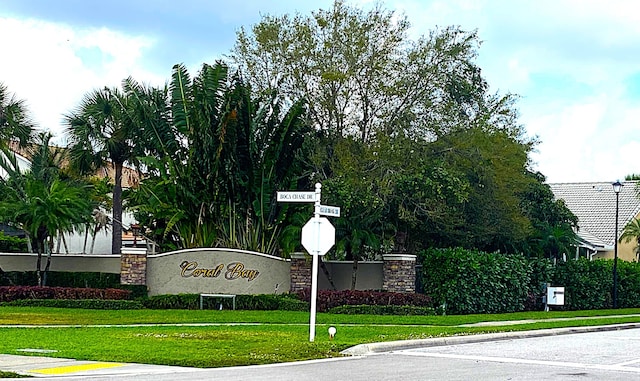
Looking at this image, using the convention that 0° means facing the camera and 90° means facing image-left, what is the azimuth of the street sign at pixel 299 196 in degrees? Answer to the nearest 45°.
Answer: approximately 0°

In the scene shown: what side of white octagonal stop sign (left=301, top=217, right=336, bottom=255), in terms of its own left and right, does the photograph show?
back

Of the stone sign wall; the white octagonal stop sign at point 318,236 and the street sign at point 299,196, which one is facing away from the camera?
the white octagonal stop sign

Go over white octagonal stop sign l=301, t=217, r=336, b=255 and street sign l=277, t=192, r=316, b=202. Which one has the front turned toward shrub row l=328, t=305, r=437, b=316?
the white octagonal stop sign

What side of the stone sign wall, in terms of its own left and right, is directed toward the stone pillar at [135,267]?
right

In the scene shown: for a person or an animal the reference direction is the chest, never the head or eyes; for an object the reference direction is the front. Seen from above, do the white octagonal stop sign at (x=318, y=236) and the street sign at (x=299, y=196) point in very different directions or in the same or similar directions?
very different directions

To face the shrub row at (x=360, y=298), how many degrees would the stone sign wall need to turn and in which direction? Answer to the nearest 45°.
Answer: approximately 90° to its left

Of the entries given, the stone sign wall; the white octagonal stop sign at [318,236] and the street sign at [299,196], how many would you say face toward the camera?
2
